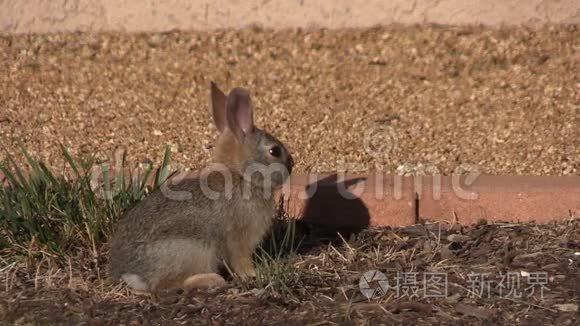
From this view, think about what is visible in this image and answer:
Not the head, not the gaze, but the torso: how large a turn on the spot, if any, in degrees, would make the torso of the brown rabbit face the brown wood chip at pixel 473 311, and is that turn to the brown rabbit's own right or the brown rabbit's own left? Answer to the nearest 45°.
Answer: approximately 45° to the brown rabbit's own right

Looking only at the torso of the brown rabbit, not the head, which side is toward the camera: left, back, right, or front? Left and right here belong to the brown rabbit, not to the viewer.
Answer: right

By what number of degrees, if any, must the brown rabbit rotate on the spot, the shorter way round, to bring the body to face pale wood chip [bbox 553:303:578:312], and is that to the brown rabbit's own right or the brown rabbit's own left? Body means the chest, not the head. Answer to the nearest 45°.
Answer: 0° — it already faces it

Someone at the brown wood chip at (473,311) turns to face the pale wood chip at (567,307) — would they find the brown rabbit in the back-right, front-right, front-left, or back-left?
back-left
